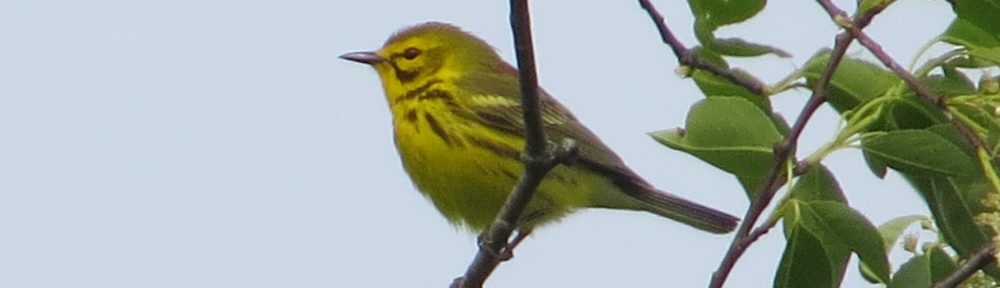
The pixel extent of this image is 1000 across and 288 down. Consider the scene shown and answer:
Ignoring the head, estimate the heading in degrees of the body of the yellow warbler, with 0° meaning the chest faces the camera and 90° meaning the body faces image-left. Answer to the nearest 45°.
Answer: approximately 90°
